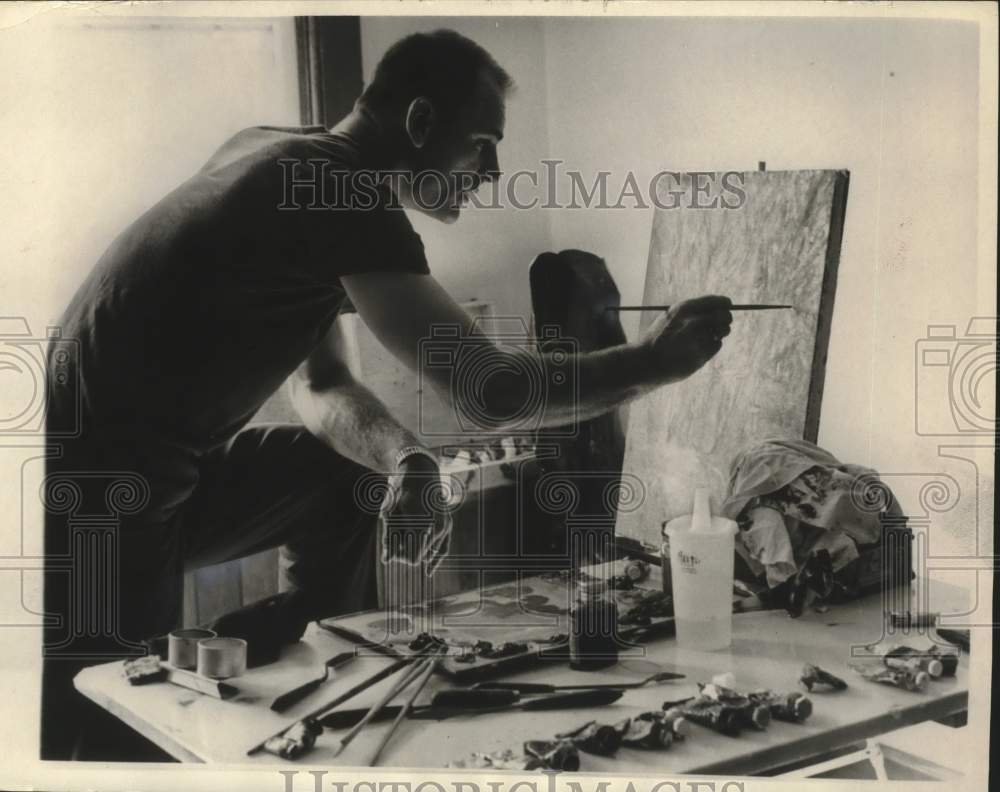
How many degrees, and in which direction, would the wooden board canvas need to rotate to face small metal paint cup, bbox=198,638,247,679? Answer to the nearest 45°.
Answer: approximately 45° to its right

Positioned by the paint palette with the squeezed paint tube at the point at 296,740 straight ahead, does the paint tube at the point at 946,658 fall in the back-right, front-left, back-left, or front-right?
back-left

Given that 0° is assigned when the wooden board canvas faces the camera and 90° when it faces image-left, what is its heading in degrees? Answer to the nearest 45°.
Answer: approximately 45°

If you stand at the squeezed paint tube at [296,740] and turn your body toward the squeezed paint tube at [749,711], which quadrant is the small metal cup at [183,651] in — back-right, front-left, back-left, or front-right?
back-left
